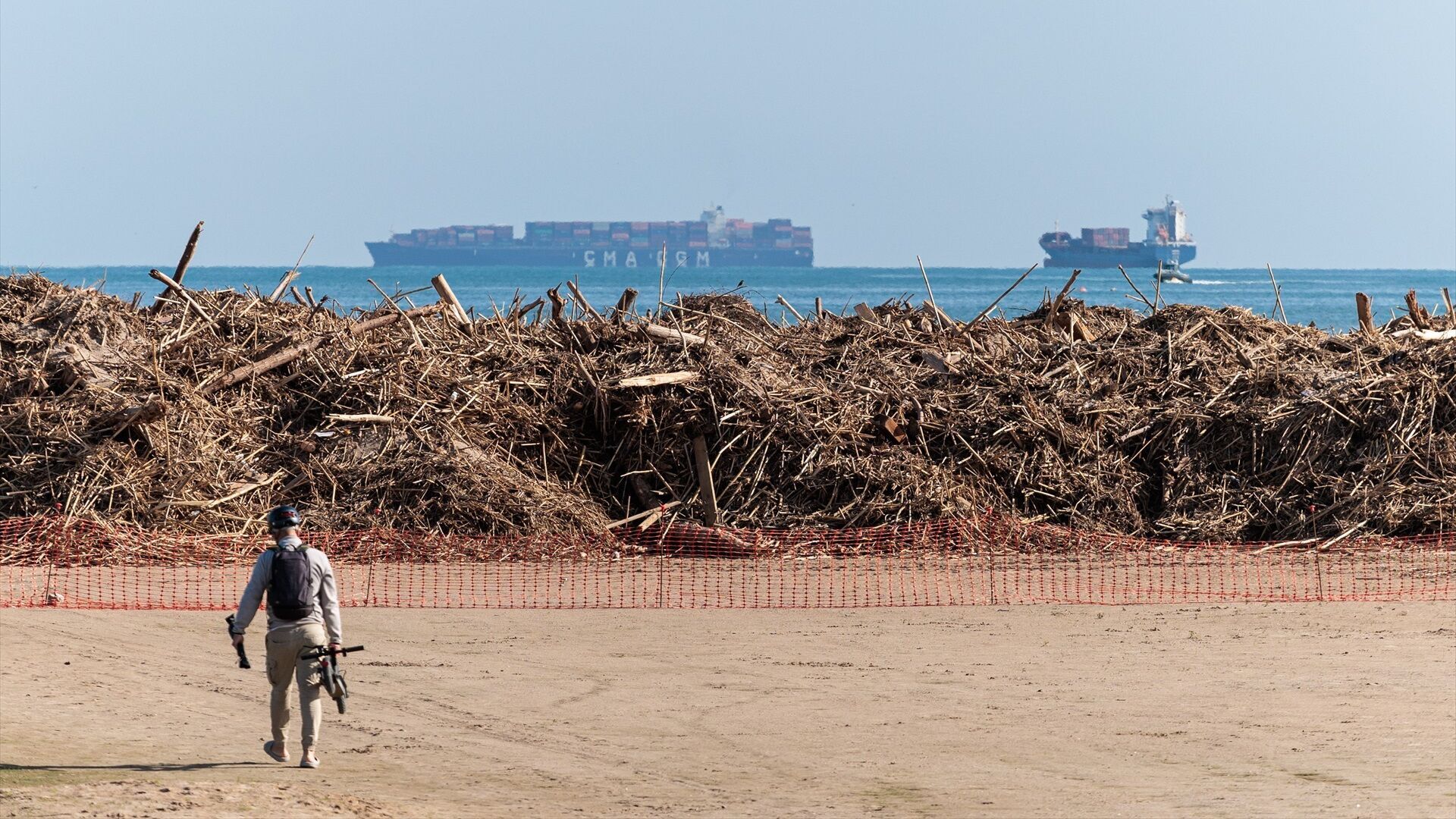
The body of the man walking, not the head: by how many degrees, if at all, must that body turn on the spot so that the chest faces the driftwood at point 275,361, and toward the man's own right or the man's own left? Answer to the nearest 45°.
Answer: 0° — they already face it

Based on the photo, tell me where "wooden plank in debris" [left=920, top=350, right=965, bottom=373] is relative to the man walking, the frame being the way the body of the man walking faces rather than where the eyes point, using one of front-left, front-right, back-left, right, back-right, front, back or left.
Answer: front-right

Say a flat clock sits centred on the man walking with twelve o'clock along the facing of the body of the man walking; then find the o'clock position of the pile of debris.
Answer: The pile of debris is roughly at 1 o'clock from the man walking.

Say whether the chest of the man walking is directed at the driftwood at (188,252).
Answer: yes

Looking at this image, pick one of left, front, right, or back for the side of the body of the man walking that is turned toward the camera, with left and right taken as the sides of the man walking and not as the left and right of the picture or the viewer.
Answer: back

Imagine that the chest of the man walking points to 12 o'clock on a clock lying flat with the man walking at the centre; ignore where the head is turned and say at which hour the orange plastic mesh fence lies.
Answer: The orange plastic mesh fence is roughly at 1 o'clock from the man walking.

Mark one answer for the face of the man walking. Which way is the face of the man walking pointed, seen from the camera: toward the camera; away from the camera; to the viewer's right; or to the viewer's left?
away from the camera

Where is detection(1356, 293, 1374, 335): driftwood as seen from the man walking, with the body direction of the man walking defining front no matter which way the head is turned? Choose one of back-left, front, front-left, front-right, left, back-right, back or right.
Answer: front-right
